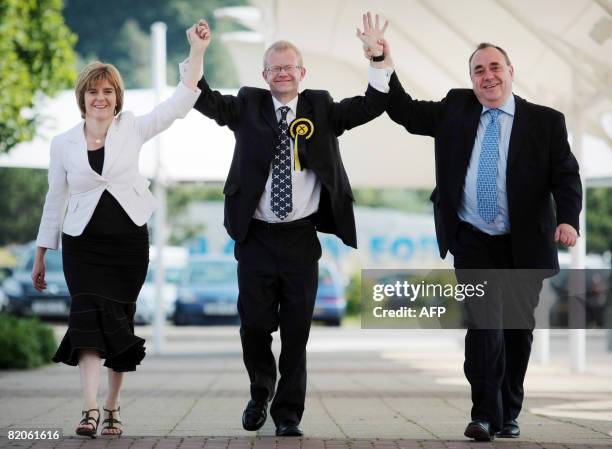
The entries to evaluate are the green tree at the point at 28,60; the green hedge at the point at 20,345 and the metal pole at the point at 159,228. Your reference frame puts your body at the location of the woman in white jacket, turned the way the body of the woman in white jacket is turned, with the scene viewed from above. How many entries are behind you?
3

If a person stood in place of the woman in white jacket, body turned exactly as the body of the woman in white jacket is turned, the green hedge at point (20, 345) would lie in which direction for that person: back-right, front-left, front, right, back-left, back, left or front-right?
back

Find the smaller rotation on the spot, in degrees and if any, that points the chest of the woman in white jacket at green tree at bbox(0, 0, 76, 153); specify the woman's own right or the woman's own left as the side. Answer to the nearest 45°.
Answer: approximately 180°

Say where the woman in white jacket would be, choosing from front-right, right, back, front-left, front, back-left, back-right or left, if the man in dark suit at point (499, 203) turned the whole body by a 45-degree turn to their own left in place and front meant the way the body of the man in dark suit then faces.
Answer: back-right
